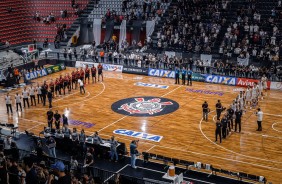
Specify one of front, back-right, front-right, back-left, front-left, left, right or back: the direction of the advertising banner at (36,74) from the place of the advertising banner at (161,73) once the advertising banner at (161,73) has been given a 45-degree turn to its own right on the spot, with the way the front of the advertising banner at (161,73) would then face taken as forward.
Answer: front-right

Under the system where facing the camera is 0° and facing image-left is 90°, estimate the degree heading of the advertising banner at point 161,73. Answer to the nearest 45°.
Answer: approximately 0°

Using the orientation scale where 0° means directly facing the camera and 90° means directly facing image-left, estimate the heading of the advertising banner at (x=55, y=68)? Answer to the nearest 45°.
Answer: approximately 315°

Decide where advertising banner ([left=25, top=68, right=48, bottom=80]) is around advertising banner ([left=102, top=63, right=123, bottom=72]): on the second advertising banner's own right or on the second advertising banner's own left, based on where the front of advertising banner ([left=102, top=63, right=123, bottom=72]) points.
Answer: on the second advertising banner's own right

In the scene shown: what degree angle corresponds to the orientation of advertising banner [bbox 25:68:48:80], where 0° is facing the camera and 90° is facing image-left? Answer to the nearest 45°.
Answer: approximately 315°

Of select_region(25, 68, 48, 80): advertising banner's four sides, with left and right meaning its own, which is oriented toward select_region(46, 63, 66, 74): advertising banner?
left

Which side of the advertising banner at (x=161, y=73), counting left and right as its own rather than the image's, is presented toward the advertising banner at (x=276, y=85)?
left

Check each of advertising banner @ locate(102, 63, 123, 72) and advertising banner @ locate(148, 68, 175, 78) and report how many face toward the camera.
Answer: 2

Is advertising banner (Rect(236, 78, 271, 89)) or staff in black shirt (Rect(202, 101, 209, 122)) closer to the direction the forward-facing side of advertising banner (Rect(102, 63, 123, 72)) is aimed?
the staff in black shirt

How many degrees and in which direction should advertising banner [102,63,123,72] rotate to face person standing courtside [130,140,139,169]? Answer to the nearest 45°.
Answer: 0° — it already faces them

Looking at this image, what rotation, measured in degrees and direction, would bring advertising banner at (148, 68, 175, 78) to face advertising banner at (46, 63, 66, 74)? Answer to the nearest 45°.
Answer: approximately 90° to its right

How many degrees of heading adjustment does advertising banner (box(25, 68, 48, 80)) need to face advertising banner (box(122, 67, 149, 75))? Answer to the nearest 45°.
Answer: approximately 45° to its left

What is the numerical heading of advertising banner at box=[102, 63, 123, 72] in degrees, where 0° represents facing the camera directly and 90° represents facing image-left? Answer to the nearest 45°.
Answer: approximately 0°

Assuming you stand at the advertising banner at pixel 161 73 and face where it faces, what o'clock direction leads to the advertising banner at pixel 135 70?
the advertising banner at pixel 135 70 is roughly at 4 o'clock from the advertising banner at pixel 161 73.
